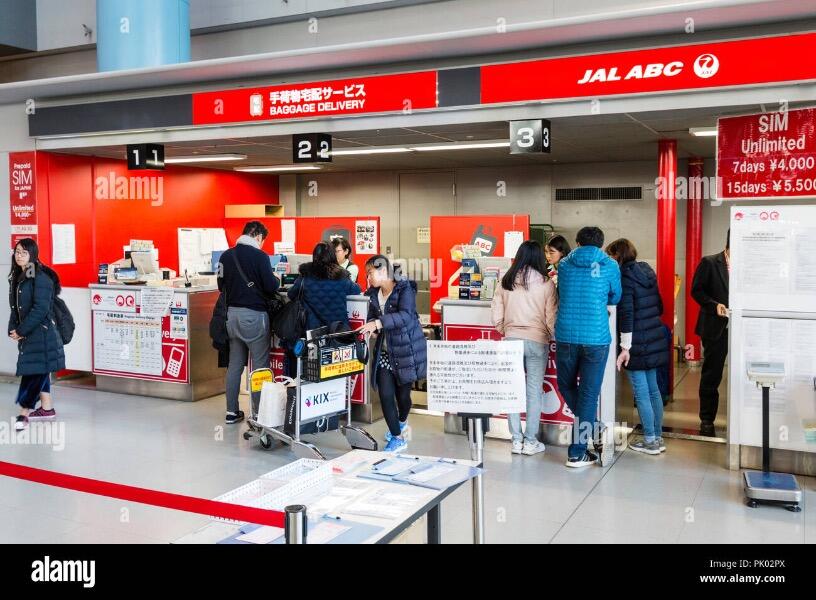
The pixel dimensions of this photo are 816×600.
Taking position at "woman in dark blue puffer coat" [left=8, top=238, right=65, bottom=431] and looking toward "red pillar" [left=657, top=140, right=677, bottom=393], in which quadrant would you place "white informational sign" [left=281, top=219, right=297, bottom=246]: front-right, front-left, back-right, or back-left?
front-left

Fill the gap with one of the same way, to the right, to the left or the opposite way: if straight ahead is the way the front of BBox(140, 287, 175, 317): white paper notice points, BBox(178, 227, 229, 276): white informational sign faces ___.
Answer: the same way

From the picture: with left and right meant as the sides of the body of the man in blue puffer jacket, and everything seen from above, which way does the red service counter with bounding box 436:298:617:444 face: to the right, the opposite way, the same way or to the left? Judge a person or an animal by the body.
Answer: the opposite way

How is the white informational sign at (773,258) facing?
toward the camera

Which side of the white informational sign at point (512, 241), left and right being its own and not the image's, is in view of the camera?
front

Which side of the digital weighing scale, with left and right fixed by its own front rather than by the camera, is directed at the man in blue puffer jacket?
right

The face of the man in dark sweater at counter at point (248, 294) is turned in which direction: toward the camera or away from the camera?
away from the camera

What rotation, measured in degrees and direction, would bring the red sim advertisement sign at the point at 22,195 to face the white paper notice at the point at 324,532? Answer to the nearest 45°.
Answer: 0° — it already faces it

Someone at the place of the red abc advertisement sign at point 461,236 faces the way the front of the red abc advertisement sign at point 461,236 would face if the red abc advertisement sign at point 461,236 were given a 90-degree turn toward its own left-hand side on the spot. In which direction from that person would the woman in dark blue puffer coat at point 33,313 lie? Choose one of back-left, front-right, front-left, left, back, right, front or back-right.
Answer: back-right

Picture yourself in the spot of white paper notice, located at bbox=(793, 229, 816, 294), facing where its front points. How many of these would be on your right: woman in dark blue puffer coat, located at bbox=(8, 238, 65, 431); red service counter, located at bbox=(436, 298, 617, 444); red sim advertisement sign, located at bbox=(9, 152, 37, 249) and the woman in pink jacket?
4

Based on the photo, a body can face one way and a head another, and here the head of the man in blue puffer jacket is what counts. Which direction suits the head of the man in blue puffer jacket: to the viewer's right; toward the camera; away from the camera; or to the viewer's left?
away from the camera

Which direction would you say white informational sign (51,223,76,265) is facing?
toward the camera

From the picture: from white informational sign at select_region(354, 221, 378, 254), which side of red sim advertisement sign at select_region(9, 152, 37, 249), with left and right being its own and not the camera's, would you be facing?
left

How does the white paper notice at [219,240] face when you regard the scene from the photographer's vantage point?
facing the viewer

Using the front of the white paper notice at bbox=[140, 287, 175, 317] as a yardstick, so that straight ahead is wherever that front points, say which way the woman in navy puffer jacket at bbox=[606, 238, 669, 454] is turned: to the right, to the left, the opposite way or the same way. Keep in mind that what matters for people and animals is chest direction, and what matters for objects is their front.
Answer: the opposite way

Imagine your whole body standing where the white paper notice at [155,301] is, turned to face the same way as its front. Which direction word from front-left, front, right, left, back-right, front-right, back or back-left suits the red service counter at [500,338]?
front-left

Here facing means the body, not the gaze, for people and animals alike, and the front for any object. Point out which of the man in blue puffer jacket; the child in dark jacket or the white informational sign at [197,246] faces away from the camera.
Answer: the man in blue puffer jacket

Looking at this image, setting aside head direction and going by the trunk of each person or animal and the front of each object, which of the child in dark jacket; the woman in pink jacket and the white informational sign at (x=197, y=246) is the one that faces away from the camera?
the woman in pink jacket
